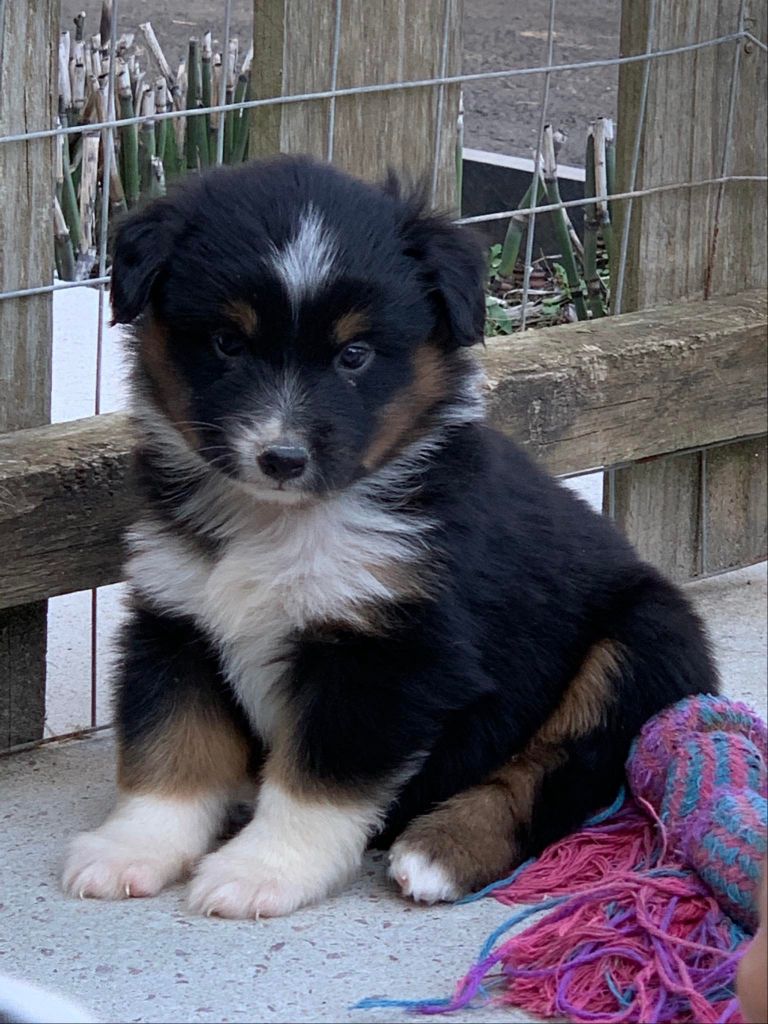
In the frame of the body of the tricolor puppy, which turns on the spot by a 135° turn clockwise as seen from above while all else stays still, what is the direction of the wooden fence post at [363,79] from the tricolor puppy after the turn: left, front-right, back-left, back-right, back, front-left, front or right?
front

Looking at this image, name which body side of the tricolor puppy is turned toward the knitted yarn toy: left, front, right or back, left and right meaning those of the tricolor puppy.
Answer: left

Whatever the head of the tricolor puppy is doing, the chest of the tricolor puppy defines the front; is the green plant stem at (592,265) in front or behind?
behind

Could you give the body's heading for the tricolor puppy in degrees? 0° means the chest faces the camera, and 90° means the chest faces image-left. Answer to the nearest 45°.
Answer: approximately 45°

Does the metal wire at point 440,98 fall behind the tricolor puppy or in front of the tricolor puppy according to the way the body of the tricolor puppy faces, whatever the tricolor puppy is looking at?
behind

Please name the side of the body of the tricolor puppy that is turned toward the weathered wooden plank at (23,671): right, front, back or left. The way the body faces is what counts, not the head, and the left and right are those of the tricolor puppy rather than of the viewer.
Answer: right
